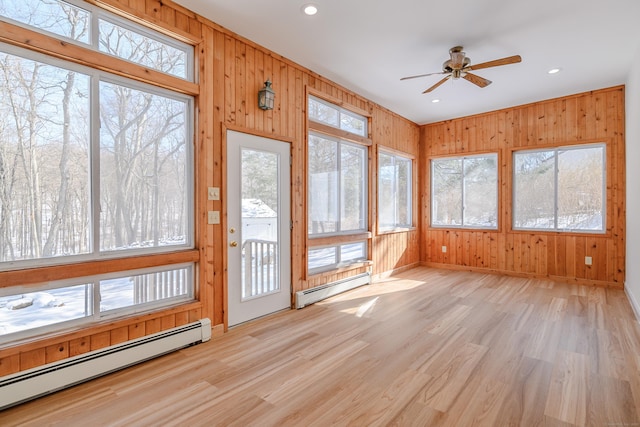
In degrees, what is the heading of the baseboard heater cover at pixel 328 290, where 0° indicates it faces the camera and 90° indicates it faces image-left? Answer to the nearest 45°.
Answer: approximately 315°

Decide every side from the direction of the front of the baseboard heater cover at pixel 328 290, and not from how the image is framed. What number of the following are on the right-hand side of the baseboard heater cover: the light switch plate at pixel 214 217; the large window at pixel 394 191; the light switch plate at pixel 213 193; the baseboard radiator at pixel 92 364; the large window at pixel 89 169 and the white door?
5

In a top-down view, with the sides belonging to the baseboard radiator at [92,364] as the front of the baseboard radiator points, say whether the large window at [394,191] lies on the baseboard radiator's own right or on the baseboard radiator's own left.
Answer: on the baseboard radiator's own left

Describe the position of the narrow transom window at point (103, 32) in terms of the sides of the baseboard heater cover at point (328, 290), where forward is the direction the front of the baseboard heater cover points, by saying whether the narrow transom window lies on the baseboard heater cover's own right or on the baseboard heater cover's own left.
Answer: on the baseboard heater cover's own right

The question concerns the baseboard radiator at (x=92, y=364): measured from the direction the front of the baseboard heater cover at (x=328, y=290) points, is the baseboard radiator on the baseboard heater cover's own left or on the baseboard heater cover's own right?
on the baseboard heater cover's own right

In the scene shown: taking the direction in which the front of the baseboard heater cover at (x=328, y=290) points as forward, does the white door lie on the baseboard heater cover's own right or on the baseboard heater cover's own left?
on the baseboard heater cover's own right

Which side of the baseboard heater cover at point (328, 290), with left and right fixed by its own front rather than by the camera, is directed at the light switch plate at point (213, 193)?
right

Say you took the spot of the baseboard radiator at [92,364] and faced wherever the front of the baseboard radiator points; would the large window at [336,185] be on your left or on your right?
on your left

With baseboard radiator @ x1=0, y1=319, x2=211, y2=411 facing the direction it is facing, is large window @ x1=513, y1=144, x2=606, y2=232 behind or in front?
in front

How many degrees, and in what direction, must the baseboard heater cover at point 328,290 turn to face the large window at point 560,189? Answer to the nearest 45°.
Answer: approximately 45° to its left

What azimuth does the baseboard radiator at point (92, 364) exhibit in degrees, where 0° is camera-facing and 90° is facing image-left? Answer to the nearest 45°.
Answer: approximately 315°
